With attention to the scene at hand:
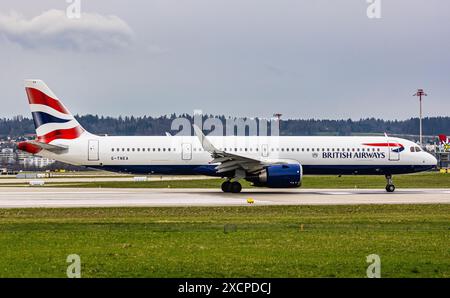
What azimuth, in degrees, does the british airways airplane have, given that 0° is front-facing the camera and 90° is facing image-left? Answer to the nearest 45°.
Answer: approximately 270°
